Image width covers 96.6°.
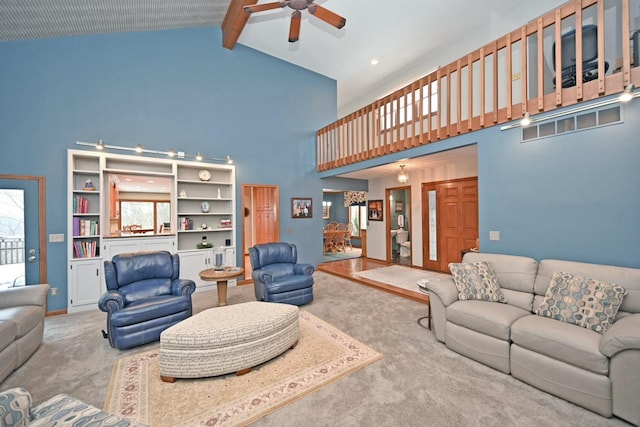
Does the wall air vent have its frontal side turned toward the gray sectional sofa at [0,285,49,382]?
yes

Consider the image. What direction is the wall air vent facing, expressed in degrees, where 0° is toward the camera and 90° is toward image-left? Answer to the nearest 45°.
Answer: approximately 45°

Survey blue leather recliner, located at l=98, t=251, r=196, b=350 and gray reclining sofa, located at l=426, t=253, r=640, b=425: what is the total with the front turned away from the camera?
0

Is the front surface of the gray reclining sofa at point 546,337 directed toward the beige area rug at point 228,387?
yes

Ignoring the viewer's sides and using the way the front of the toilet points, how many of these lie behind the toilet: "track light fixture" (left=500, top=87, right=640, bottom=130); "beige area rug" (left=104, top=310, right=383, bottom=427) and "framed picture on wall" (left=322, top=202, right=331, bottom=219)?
1

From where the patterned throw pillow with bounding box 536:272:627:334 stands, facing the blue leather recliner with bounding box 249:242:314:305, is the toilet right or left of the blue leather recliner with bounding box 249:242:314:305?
right

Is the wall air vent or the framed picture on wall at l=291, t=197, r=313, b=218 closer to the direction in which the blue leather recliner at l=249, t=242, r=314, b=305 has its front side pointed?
the wall air vent

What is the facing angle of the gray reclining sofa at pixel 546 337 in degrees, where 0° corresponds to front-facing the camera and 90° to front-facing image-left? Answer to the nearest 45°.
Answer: approximately 45°

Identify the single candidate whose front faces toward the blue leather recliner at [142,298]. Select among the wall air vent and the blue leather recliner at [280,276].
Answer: the wall air vent

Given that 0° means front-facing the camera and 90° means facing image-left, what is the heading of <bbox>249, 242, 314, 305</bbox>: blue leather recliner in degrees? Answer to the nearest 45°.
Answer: approximately 315°

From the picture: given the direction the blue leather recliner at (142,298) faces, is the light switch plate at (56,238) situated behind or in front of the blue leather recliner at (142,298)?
behind

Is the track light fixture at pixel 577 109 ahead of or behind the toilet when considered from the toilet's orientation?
ahead

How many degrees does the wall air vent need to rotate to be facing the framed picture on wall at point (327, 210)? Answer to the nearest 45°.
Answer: approximately 90° to its right
